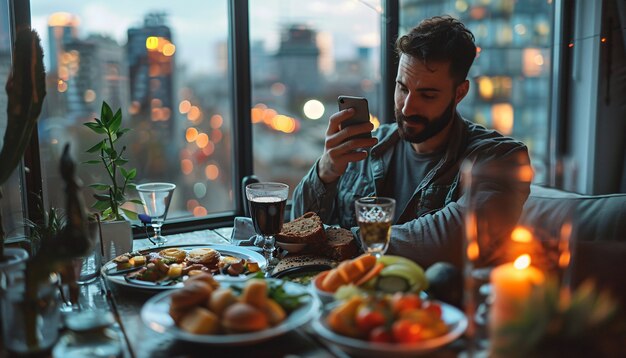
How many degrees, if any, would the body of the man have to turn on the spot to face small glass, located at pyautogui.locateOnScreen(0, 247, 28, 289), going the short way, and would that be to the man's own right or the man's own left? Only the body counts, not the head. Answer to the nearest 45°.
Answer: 0° — they already face it

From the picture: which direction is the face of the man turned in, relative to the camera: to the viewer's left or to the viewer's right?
to the viewer's left

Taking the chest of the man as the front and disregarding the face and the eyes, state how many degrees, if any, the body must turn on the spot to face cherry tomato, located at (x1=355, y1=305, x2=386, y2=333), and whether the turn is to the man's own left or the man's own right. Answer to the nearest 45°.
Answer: approximately 45° to the man's own left

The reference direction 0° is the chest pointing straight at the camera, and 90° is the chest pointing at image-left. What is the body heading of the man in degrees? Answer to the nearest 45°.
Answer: approximately 45°

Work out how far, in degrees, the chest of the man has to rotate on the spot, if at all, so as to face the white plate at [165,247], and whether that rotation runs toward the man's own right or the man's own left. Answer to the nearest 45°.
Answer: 0° — they already face it

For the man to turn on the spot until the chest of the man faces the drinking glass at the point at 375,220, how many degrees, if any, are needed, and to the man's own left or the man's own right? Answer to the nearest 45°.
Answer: approximately 45° to the man's own left
